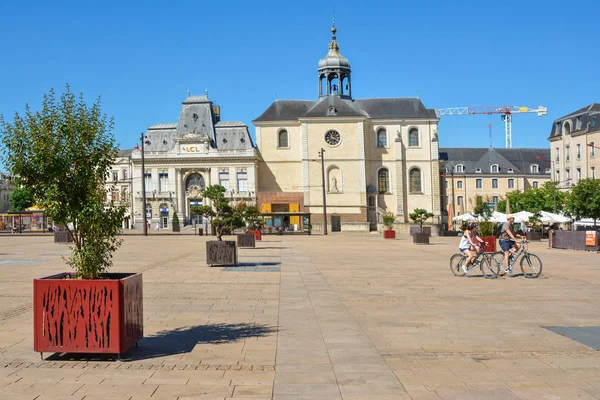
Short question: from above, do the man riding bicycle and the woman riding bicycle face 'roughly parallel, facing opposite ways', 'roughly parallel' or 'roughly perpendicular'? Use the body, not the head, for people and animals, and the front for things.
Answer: roughly parallel
